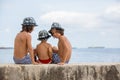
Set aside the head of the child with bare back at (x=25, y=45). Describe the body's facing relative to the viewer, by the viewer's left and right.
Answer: facing away from the viewer and to the right of the viewer

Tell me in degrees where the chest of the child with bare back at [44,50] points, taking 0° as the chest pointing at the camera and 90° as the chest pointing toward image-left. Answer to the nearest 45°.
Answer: approximately 180°

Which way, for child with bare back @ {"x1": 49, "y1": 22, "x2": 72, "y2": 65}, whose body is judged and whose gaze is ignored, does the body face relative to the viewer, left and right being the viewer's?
facing away from the viewer and to the left of the viewer

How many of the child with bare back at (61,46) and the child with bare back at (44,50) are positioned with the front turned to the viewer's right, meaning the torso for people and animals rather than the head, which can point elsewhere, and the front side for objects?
0

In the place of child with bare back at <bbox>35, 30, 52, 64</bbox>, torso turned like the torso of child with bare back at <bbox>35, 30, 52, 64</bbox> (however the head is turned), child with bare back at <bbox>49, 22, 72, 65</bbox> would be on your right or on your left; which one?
on your right

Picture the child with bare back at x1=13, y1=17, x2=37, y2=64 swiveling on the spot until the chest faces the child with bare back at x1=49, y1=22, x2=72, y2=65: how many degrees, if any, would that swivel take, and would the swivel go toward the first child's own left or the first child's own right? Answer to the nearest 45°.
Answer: approximately 45° to the first child's own right
